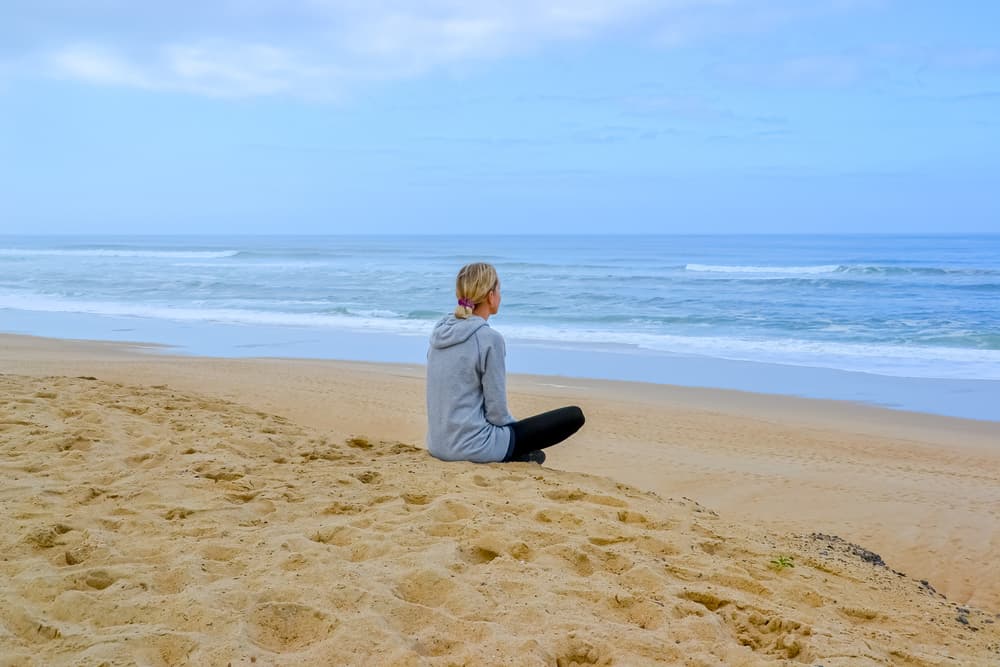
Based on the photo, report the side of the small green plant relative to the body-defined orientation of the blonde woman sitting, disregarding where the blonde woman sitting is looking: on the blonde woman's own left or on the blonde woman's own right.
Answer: on the blonde woman's own right

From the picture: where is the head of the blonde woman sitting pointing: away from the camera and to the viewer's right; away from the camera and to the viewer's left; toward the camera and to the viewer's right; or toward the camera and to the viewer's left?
away from the camera and to the viewer's right

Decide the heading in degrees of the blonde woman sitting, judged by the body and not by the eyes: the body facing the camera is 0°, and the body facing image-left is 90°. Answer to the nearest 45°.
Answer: approximately 225°
